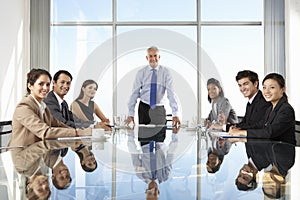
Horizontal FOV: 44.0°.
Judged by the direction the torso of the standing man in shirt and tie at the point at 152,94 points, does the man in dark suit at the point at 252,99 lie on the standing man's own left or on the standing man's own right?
on the standing man's own left

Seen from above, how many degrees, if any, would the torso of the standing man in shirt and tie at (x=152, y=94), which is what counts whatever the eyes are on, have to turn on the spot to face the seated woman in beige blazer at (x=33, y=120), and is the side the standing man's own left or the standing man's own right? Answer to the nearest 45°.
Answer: approximately 45° to the standing man's own right

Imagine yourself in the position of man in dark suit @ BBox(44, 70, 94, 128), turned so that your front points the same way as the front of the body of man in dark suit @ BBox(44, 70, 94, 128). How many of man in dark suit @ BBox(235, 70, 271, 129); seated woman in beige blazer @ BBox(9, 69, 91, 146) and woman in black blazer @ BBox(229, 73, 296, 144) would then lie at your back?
0

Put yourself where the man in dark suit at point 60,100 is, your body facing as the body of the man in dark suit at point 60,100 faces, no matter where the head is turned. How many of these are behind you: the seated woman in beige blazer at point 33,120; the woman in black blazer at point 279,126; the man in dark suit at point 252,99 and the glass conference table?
0

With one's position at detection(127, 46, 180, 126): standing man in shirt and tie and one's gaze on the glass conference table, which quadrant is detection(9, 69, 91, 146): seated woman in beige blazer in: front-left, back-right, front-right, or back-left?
front-right

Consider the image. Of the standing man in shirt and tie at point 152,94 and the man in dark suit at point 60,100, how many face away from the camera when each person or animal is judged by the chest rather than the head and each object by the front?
0

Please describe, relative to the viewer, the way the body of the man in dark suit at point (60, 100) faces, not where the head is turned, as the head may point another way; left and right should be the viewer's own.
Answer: facing the viewer and to the right of the viewer

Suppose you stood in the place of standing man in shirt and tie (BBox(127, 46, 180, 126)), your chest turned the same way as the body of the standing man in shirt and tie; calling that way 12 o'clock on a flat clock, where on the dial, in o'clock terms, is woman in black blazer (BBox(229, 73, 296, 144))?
The woman in black blazer is roughly at 11 o'clock from the standing man in shirt and tie.

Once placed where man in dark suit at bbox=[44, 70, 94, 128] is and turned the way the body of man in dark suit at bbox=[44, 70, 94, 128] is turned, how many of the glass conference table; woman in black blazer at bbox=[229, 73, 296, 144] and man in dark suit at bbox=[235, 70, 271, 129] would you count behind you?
0

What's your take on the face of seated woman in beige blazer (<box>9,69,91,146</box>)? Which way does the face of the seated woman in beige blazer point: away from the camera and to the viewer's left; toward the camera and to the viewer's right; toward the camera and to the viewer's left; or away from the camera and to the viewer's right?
toward the camera and to the viewer's right

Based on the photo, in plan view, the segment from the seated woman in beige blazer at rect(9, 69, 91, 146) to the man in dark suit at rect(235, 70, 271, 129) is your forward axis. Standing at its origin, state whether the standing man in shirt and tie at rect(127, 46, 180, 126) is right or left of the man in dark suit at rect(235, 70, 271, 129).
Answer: left

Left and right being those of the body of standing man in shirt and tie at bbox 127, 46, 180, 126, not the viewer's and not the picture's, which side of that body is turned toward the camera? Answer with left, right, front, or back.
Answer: front

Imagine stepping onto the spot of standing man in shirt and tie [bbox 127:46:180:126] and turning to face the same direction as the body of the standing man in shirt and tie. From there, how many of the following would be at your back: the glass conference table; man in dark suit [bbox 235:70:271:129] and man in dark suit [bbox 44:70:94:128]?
0

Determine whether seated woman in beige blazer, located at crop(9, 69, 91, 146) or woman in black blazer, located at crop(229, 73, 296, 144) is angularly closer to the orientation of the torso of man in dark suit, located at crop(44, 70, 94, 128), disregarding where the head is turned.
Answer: the woman in black blazer

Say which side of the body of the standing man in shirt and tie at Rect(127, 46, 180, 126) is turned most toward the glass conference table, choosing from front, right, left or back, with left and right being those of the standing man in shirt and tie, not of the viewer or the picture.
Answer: front
